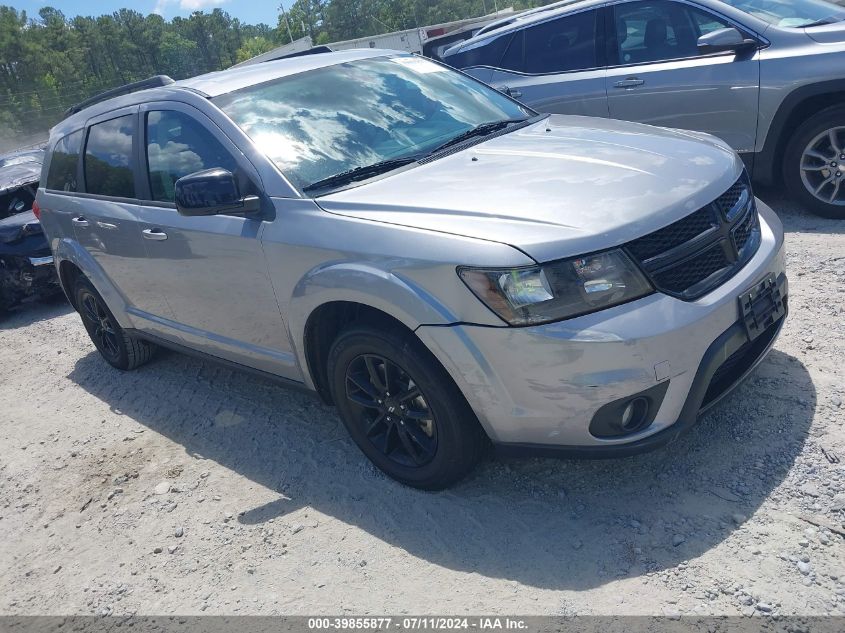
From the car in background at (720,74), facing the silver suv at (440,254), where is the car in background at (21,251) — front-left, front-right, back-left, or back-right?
front-right

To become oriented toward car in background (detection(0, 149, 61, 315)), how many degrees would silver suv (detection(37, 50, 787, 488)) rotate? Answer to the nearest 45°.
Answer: approximately 180°

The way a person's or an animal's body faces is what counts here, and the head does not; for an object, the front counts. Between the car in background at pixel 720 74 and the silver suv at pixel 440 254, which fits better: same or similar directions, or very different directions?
same or similar directions

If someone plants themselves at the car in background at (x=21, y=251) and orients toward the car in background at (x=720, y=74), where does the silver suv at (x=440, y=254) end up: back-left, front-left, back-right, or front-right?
front-right

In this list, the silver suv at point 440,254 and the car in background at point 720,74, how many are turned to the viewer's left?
0

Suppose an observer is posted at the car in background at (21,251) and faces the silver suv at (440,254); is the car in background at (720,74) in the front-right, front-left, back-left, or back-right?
front-left

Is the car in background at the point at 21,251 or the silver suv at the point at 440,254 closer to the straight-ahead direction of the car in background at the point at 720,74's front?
the silver suv

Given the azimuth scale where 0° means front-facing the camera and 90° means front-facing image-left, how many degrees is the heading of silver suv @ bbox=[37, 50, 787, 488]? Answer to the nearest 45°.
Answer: approximately 315°

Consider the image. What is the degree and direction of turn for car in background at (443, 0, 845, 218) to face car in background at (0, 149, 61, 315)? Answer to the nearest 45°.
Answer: approximately 135° to its right

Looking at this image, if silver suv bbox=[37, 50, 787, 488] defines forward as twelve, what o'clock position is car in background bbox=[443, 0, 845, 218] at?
The car in background is roughly at 9 o'clock from the silver suv.
